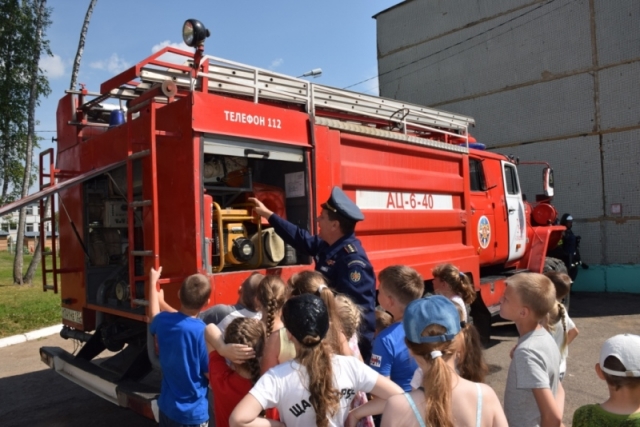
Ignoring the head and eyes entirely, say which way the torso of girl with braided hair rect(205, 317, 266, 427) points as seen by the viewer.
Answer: away from the camera

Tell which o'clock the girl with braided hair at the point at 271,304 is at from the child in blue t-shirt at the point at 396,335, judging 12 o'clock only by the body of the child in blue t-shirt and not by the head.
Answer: The girl with braided hair is roughly at 10 o'clock from the child in blue t-shirt.

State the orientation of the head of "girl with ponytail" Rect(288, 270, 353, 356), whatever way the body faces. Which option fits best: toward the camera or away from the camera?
away from the camera

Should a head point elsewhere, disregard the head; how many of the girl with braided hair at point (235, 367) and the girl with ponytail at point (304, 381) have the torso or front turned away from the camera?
2

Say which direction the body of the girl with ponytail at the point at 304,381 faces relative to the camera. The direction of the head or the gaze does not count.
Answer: away from the camera

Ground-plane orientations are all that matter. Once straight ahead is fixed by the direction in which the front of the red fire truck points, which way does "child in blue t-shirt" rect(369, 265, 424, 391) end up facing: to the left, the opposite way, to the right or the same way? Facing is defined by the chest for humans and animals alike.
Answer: to the left

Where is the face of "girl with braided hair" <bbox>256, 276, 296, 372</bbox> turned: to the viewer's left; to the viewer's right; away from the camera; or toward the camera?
away from the camera

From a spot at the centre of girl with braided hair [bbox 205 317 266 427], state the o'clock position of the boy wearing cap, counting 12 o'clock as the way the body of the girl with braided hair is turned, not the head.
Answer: The boy wearing cap is roughly at 4 o'clock from the girl with braided hair.

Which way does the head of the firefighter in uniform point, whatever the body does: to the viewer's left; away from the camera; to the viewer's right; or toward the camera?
to the viewer's left

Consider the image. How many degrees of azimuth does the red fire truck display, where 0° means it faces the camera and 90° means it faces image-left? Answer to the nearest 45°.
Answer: approximately 225°

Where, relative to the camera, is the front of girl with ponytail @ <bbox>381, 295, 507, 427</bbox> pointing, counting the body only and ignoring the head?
away from the camera
